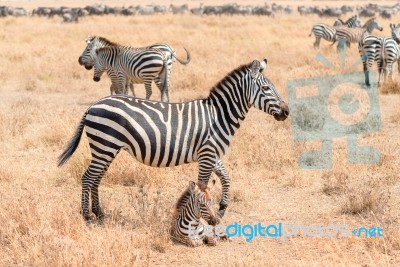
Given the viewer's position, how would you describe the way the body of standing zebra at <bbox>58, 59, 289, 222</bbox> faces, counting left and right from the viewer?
facing to the right of the viewer

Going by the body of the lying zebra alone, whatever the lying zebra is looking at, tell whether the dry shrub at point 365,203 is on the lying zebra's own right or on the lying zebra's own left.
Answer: on the lying zebra's own left

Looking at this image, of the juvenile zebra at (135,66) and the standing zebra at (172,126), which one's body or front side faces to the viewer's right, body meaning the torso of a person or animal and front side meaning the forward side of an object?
the standing zebra

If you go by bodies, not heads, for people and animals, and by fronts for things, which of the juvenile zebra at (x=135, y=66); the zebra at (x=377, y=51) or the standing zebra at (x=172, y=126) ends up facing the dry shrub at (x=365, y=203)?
the standing zebra

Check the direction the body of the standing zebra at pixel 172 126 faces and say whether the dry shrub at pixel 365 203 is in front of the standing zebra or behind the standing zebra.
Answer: in front

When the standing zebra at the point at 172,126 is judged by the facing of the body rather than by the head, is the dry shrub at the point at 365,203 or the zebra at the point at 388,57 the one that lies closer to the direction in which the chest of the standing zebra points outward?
the dry shrub

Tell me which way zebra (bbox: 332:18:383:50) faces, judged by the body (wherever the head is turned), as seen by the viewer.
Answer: to the viewer's right

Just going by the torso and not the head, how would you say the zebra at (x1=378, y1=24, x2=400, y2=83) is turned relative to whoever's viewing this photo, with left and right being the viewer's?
facing away from the viewer and to the right of the viewer

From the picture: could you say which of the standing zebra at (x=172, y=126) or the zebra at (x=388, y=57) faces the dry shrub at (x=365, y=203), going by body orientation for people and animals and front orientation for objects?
the standing zebra
